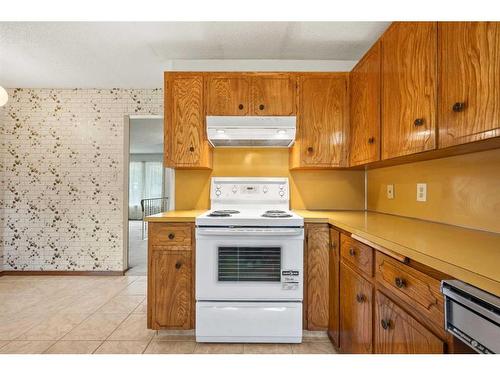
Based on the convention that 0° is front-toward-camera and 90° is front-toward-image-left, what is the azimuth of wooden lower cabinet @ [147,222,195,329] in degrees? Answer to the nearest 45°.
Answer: approximately 0°

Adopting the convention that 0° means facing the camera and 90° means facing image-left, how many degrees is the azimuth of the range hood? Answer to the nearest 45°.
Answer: approximately 0°

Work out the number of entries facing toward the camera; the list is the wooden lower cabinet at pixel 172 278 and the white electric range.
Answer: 2

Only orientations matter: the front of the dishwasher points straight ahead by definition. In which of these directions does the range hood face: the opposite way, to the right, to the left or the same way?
to the left

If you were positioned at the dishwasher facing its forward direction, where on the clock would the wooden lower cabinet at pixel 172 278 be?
The wooden lower cabinet is roughly at 2 o'clock from the dishwasher.

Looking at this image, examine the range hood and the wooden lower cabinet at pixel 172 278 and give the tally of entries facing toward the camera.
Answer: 2

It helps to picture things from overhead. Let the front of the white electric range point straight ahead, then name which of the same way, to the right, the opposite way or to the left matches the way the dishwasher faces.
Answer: to the right
